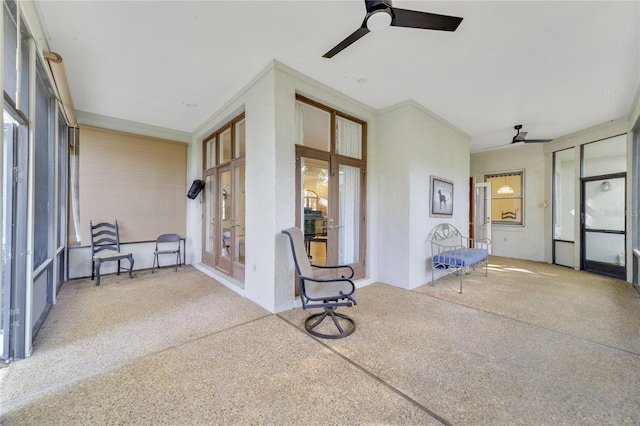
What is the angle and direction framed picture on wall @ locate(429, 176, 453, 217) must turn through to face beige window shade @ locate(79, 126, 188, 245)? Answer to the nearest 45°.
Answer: approximately 90° to its right

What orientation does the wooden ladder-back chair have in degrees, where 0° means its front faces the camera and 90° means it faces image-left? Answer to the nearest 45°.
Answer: approximately 315°

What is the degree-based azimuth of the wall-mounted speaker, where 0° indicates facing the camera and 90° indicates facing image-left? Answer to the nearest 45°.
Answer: approximately 45°

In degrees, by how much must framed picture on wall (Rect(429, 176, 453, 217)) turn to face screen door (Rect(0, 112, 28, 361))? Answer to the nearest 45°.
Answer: approximately 90° to its right

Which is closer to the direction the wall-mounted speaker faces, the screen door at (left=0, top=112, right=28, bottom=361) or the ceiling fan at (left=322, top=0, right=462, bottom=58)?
the screen door

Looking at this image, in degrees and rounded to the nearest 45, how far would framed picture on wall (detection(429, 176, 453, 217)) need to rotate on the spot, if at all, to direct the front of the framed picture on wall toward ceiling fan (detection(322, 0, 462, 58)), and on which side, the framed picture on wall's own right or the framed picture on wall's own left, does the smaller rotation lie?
approximately 45° to the framed picture on wall's own right

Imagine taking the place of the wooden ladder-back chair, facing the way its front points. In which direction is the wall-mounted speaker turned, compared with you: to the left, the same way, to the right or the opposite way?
to the right
